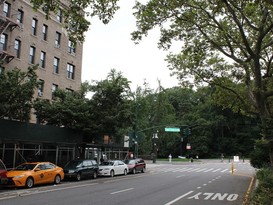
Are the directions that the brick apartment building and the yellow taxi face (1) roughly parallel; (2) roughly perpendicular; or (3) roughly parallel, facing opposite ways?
roughly perpendicular

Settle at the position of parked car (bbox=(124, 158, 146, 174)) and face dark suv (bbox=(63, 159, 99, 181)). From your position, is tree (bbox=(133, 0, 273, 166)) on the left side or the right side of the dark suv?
left
